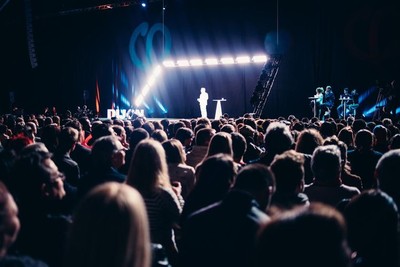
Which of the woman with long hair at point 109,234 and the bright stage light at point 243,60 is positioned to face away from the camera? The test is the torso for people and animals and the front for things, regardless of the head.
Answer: the woman with long hair

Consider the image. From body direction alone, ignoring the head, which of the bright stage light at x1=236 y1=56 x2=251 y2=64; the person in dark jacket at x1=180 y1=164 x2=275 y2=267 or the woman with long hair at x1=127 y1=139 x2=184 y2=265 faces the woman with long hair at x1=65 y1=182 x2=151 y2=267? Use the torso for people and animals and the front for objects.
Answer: the bright stage light

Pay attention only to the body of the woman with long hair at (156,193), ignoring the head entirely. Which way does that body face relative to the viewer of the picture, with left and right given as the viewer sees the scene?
facing away from the viewer and to the right of the viewer

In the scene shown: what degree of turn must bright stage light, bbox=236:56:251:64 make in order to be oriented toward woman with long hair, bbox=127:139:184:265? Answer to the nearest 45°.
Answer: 0° — it already faces them

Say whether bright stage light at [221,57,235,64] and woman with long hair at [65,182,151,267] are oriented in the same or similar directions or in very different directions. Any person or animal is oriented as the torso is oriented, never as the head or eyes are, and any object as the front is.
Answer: very different directions

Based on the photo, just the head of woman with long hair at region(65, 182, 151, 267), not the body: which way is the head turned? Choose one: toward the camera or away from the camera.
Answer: away from the camera

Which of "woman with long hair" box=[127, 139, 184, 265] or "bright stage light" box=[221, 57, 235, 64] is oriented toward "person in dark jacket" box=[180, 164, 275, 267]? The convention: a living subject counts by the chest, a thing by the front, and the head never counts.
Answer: the bright stage light
